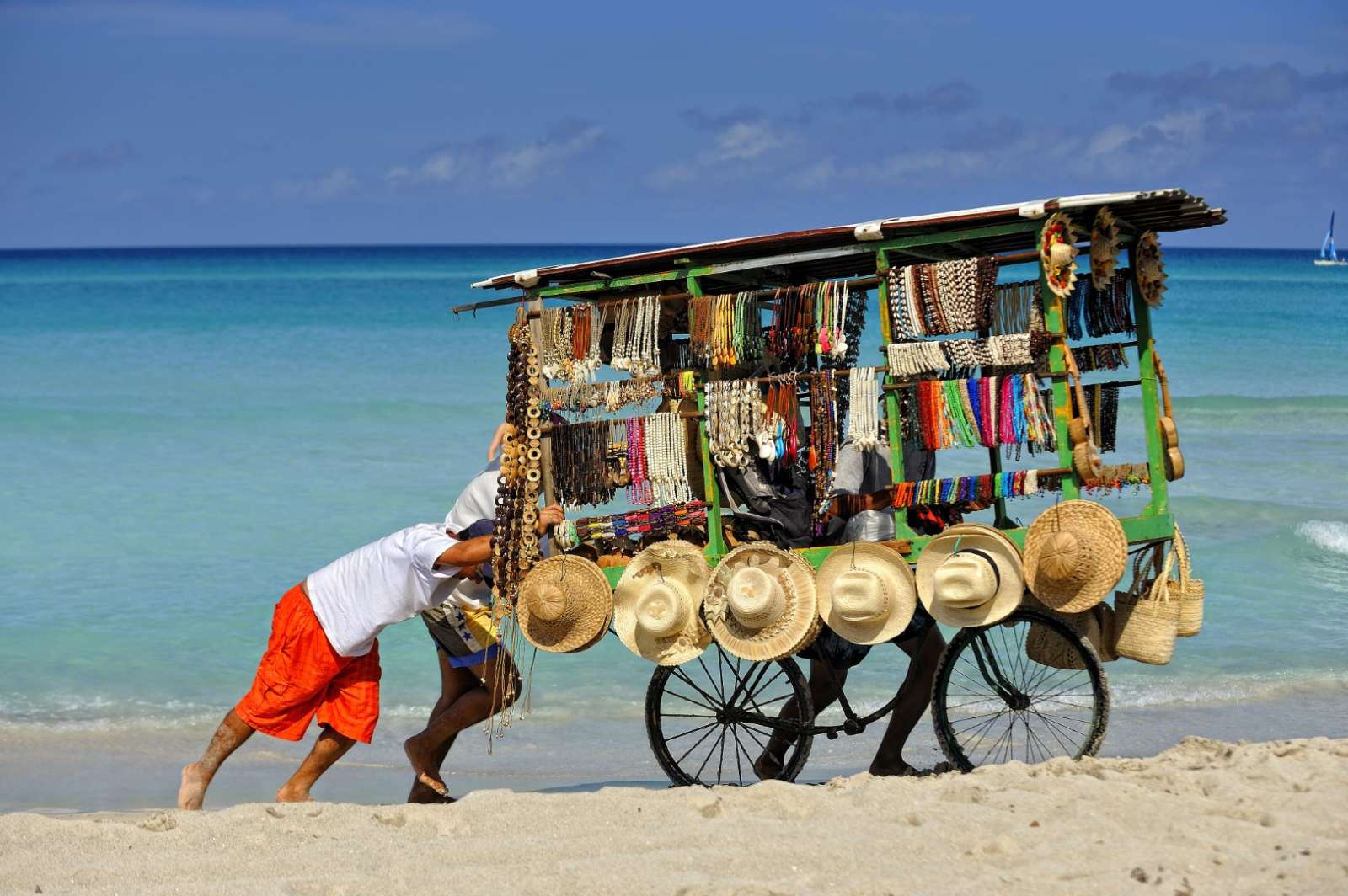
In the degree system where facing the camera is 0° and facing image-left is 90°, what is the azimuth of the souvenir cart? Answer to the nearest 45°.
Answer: approximately 270°

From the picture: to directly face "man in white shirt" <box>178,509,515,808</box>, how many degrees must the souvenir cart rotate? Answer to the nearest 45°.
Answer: approximately 180°
